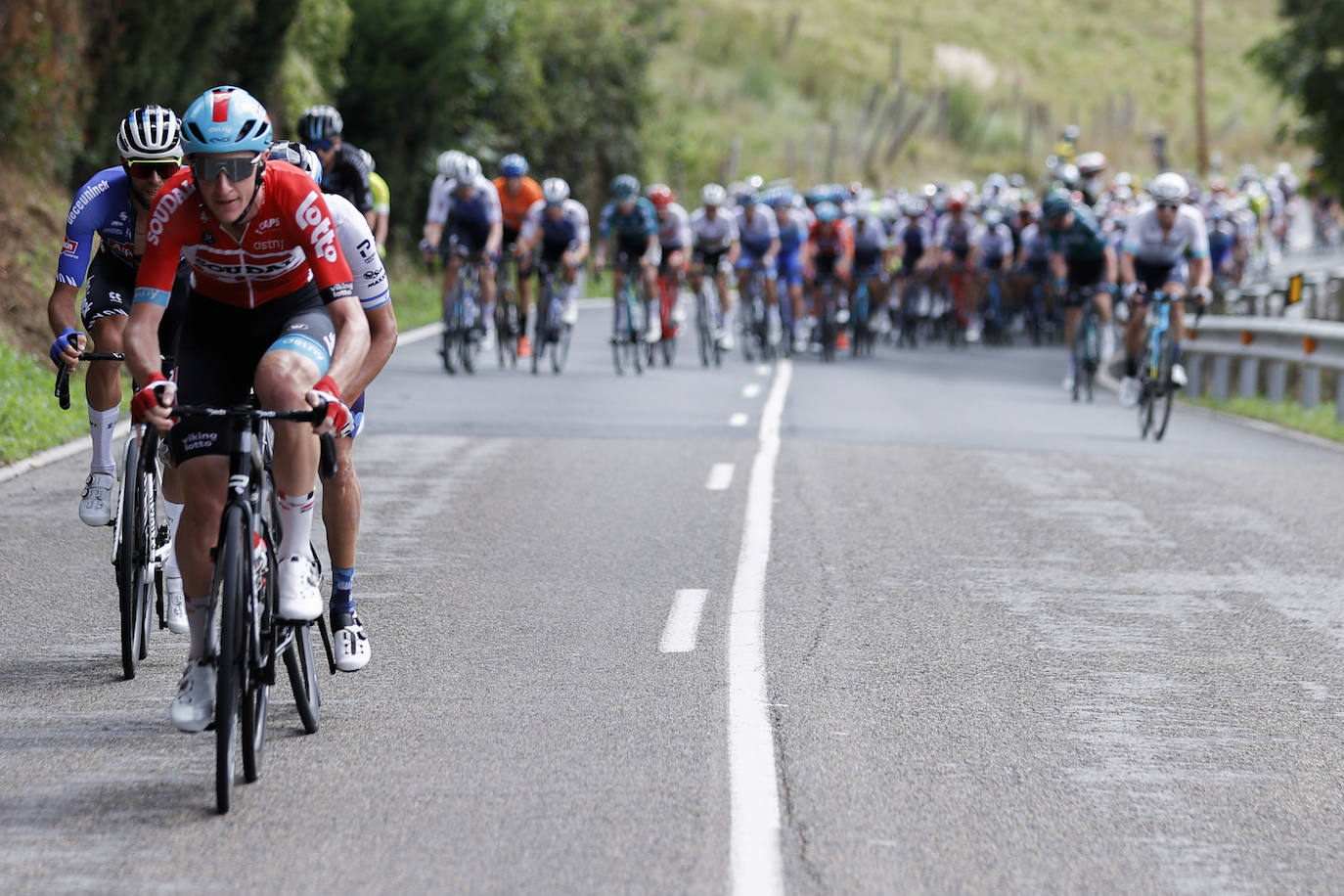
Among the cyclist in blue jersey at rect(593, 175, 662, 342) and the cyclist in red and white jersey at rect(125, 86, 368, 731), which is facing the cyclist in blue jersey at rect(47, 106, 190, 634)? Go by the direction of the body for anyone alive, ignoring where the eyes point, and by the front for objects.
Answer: the cyclist in blue jersey at rect(593, 175, 662, 342)

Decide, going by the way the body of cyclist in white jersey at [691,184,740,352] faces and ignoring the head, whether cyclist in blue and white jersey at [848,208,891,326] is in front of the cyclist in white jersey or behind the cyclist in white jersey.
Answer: behind

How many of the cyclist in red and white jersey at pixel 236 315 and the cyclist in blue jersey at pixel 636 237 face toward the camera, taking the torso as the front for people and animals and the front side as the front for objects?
2

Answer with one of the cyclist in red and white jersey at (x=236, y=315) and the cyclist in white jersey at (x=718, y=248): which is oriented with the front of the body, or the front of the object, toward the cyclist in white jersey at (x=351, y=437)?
the cyclist in white jersey at (x=718, y=248)

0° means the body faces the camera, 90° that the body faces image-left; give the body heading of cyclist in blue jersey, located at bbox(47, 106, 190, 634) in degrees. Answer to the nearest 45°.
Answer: approximately 0°

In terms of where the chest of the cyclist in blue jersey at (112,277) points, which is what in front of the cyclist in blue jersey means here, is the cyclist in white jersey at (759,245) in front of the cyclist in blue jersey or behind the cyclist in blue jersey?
behind

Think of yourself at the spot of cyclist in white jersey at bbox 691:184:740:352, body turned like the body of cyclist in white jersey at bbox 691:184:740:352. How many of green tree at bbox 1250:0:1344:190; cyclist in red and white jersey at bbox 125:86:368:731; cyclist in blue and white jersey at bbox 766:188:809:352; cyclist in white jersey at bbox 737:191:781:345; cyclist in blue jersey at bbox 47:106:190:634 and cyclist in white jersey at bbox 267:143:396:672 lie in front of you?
3

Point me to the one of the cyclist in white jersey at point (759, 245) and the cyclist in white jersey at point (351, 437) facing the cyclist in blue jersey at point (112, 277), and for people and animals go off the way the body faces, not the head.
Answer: the cyclist in white jersey at point (759, 245)

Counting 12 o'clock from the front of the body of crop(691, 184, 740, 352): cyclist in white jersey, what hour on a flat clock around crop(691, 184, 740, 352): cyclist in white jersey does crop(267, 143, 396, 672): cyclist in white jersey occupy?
crop(267, 143, 396, 672): cyclist in white jersey is roughly at 12 o'clock from crop(691, 184, 740, 352): cyclist in white jersey.
